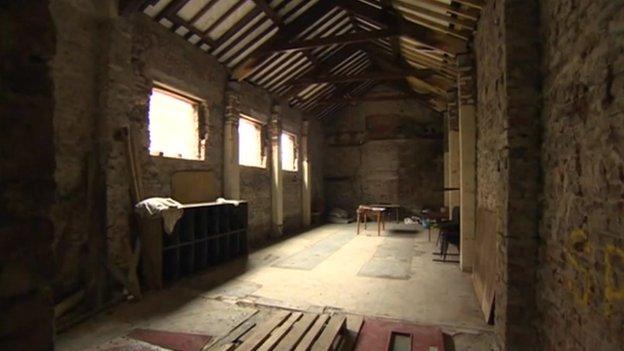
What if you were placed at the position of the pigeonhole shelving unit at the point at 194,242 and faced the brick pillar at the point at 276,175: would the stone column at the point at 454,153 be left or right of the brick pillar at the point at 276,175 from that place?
right

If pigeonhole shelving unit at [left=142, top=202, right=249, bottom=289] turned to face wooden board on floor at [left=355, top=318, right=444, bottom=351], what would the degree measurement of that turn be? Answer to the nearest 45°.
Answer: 0° — it already faces it

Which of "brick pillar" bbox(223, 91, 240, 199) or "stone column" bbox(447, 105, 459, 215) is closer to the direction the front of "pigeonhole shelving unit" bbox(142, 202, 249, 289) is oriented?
the stone column

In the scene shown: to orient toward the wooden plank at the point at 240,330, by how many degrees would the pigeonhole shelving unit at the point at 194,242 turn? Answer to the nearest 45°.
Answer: approximately 45° to its right

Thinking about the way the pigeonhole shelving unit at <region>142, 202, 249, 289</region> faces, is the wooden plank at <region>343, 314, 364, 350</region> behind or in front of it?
in front

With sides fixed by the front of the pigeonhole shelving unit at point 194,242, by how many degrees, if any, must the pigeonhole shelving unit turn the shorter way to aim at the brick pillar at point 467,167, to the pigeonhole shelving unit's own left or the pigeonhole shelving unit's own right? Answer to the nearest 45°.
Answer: approximately 45° to the pigeonhole shelving unit's own left

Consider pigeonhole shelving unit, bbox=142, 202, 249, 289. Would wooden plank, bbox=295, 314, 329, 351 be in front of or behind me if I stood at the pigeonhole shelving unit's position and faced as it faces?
in front

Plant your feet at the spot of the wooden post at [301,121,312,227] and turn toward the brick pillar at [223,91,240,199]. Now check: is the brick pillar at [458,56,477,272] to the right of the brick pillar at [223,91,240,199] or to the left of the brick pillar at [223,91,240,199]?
left

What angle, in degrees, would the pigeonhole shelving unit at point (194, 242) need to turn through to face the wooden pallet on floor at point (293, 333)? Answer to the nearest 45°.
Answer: approximately 45° to its right

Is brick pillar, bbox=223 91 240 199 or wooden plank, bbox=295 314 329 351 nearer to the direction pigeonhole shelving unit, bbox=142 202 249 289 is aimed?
the wooden plank

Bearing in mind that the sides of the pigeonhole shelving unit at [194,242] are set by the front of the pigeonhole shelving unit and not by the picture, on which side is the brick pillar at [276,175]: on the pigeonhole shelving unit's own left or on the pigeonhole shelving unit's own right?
on the pigeonhole shelving unit's own left

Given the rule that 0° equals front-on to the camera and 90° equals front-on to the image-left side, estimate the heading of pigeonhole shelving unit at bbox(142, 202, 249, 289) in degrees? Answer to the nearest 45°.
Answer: approximately 315°

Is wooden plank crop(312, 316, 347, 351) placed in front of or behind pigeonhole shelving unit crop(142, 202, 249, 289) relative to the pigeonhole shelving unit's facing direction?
in front

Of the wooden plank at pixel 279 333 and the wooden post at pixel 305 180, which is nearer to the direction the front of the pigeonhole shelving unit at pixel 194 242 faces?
the wooden plank

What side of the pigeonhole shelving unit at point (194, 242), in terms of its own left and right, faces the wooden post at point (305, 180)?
left

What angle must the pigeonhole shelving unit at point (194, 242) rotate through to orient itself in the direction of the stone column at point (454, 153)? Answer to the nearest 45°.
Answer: approximately 45° to its left

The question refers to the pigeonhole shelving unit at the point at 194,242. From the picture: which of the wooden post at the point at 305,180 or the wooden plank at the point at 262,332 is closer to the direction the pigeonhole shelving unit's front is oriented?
the wooden plank
